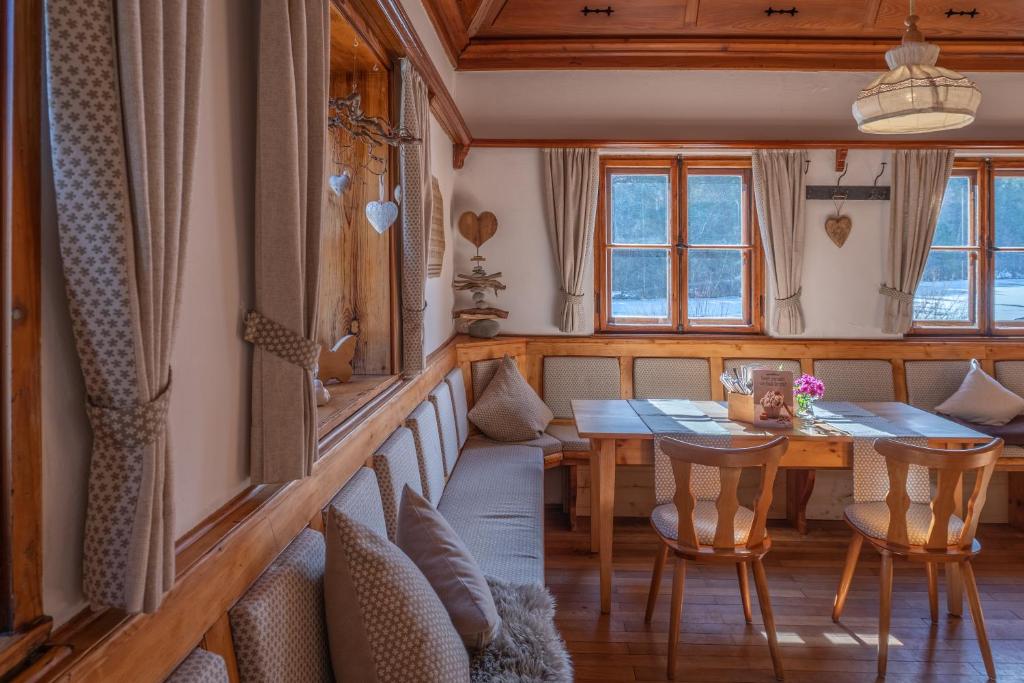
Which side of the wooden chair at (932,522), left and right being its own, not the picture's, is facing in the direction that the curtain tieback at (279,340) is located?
left

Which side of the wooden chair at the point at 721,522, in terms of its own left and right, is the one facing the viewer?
back

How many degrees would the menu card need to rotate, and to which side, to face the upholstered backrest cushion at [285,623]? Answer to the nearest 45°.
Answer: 0° — it already faces it

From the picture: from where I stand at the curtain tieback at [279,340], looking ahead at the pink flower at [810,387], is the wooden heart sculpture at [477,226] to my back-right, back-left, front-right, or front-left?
front-left

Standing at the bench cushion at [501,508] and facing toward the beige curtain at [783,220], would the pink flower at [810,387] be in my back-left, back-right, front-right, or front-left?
front-right

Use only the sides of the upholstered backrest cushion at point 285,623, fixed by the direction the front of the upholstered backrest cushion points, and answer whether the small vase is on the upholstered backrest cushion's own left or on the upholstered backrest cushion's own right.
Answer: on the upholstered backrest cushion's own left

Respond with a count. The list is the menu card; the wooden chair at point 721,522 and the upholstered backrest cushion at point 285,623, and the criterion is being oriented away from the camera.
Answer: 1

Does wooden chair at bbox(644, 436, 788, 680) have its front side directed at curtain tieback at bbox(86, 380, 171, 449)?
no

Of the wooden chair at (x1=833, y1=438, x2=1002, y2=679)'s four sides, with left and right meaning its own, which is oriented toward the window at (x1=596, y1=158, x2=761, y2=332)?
front

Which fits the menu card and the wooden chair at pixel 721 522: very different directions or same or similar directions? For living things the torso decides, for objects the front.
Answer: very different directions

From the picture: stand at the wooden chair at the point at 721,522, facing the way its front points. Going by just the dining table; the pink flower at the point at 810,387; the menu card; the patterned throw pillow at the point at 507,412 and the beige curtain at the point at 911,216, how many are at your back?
0

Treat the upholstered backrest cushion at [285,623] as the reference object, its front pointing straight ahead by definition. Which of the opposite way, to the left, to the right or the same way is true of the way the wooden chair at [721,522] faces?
to the left

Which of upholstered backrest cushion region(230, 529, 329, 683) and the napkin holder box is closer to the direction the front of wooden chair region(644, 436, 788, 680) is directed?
the napkin holder box

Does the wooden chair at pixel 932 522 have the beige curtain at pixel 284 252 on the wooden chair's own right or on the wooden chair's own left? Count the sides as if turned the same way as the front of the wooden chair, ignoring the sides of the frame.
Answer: on the wooden chair's own left

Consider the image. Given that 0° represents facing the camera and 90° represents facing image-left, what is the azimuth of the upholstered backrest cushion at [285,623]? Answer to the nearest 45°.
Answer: approximately 315°

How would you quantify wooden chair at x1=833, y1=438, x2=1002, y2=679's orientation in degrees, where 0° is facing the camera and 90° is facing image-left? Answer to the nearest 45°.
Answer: approximately 135°

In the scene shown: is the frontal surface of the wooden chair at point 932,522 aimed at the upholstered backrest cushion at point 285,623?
no

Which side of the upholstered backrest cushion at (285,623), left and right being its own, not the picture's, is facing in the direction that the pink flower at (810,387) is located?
left

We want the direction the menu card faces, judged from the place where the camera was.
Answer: facing the viewer

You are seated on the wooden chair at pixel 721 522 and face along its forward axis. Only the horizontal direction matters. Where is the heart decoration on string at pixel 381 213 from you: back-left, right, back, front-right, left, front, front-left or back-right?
left

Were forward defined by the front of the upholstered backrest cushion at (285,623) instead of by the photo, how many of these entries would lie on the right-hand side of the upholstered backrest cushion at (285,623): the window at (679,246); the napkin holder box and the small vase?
0

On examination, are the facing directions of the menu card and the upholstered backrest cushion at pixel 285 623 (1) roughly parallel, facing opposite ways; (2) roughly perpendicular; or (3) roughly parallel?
roughly perpendicular
